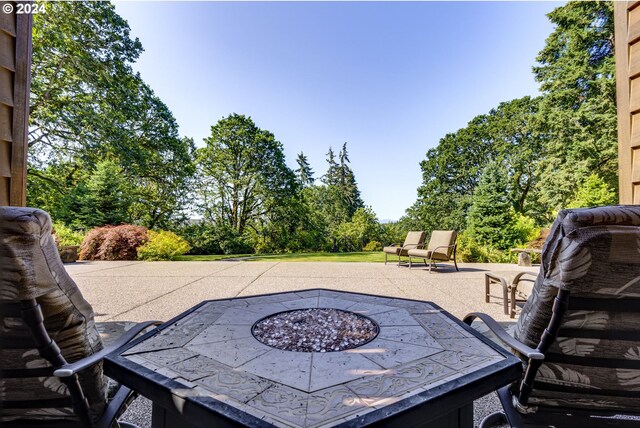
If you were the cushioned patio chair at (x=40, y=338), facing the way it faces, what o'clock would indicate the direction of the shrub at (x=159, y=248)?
The shrub is roughly at 11 o'clock from the cushioned patio chair.

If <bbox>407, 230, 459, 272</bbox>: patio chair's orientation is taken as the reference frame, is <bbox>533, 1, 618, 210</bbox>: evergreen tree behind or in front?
behind

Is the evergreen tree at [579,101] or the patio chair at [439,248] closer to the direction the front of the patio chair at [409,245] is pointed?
the patio chair

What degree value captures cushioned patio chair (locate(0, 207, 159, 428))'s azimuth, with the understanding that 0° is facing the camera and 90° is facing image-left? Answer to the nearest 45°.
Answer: approximately 225°

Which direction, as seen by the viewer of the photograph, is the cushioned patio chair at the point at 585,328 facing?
facing away from the viewer and to the left of the viewer

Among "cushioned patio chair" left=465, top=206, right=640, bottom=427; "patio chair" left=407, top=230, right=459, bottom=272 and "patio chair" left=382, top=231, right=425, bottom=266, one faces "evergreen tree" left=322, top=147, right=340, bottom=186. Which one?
the cushioned patio chair

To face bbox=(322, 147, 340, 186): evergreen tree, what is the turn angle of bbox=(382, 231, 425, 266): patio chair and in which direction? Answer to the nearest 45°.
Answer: approximately 135° to its right

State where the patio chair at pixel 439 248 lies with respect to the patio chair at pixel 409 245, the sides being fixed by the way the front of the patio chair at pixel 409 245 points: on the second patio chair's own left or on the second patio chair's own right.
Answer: on the second patio chair's own left
